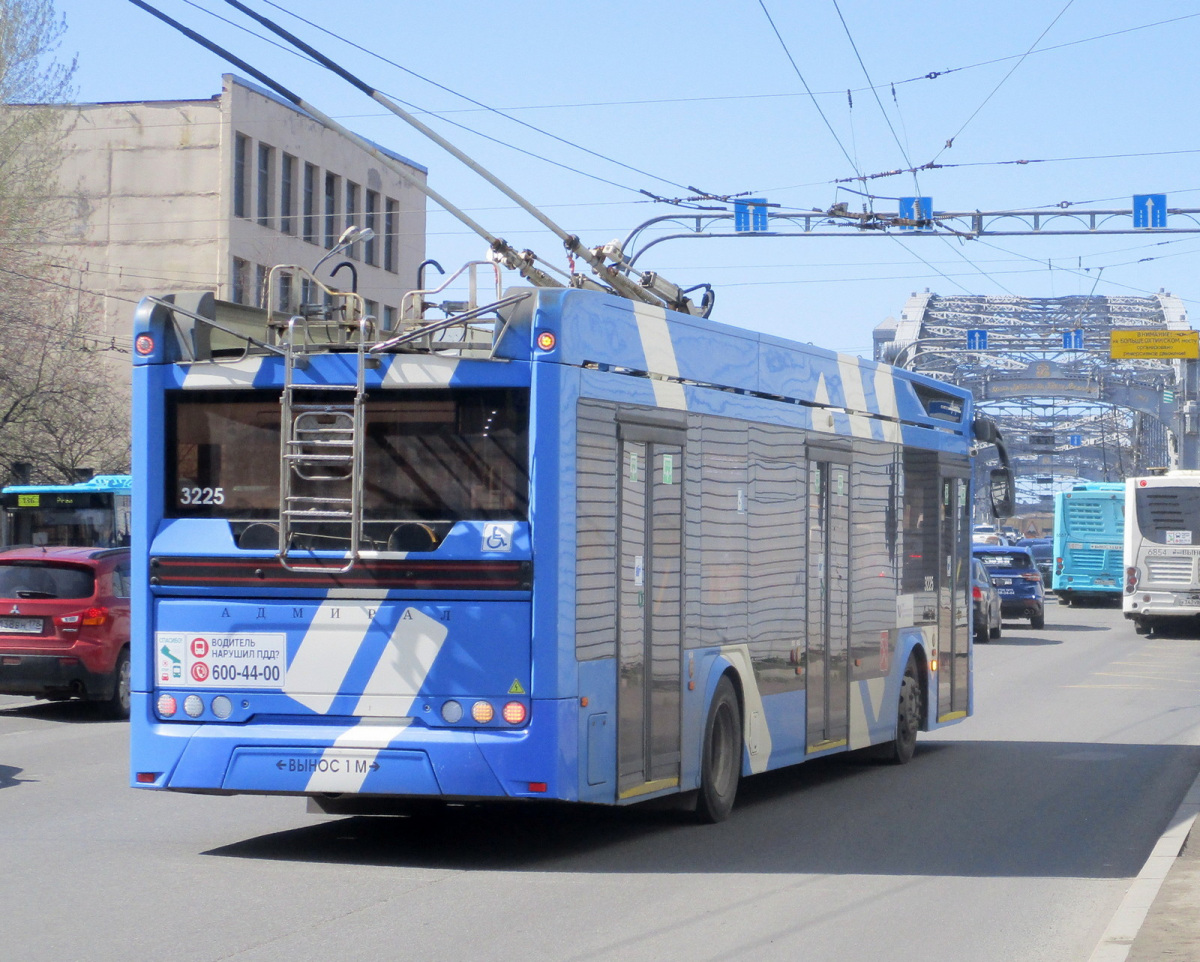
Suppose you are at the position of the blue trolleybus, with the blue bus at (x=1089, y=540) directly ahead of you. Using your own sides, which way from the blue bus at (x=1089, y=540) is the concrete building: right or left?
left

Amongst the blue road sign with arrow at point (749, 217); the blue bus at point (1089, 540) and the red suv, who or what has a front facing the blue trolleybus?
the blue road sign with arrow

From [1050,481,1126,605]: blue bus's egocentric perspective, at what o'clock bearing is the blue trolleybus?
The blue trolleybus is roughly at 6 o'clock from the blue bus.

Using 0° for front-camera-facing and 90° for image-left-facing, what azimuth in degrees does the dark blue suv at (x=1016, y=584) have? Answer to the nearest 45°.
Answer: approximately 180°

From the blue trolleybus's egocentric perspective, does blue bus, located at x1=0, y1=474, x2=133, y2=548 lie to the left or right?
on its left

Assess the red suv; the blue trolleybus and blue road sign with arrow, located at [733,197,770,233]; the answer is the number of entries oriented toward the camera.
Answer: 1

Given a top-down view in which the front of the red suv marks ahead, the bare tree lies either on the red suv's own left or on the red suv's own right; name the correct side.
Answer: on the red suv's own left

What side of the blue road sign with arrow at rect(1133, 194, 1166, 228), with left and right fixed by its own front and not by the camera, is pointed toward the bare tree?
right

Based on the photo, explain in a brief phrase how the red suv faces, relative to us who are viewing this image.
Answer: facing away from the viewer and to the right of the viewer

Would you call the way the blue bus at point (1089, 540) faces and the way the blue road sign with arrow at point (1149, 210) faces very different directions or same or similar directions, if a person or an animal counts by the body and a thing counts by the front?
very different directions

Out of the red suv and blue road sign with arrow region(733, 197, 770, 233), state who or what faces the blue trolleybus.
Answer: the blue road sign with arrow

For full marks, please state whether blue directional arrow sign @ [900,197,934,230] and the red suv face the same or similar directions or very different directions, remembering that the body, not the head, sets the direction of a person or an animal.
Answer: very different directions

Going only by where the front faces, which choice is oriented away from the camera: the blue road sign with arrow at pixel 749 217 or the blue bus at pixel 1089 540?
the blue bus

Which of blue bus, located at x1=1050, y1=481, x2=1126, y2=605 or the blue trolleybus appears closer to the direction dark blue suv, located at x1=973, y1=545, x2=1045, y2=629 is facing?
the blue bus
